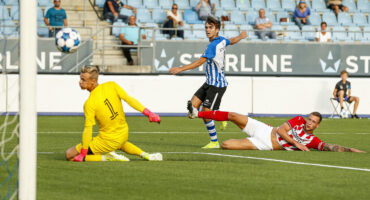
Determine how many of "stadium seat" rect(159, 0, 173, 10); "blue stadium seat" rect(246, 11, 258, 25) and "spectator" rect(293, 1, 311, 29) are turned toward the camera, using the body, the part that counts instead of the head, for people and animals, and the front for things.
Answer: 3

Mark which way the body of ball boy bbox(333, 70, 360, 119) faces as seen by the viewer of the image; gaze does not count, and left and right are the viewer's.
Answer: facing the viewer

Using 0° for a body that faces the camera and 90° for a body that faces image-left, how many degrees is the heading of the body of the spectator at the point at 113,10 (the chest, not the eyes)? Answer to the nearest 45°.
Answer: approximately 315°

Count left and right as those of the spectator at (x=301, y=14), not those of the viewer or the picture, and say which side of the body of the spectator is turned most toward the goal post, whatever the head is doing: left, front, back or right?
front

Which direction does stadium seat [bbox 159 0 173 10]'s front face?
toward the camera

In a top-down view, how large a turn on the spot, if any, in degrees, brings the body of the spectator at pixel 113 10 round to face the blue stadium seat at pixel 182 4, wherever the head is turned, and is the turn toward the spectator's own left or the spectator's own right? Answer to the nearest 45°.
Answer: approximately 90° to the spectator's own left

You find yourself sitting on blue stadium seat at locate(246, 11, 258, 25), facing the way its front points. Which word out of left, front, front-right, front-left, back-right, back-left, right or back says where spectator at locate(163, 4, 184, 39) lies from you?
front-right

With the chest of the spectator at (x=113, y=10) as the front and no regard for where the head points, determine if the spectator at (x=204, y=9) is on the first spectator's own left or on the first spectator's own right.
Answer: on the first spectator's own left

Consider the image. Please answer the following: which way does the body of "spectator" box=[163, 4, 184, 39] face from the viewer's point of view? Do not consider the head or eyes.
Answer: toward the camera

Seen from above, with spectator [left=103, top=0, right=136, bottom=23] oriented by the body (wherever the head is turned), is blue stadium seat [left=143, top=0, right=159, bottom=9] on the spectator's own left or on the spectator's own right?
on the spectator's own left

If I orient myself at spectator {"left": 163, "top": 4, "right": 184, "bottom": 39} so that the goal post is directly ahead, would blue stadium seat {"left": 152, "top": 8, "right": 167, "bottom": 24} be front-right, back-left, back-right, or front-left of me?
back-right

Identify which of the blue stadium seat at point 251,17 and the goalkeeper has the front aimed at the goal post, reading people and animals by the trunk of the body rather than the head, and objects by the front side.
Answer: the blue stadium seat

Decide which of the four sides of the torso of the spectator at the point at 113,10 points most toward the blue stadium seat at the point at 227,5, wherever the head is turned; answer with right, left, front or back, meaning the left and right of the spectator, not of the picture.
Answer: left

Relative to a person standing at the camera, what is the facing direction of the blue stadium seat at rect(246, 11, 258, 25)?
facing the viewer
